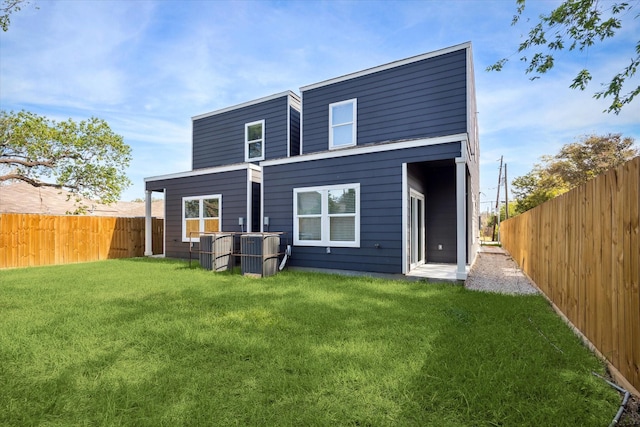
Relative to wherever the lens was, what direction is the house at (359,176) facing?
facing away from the viewer and to the right of the viewer

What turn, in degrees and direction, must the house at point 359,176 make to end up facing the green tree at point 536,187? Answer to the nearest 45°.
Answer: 0° — it already faces it

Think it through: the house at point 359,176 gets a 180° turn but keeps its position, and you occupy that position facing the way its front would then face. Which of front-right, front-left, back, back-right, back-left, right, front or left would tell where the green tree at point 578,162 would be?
back

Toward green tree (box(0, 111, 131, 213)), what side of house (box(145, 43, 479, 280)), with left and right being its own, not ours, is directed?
left

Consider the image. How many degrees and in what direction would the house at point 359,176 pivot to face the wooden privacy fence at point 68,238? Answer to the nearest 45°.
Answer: approximately 135° to its left
